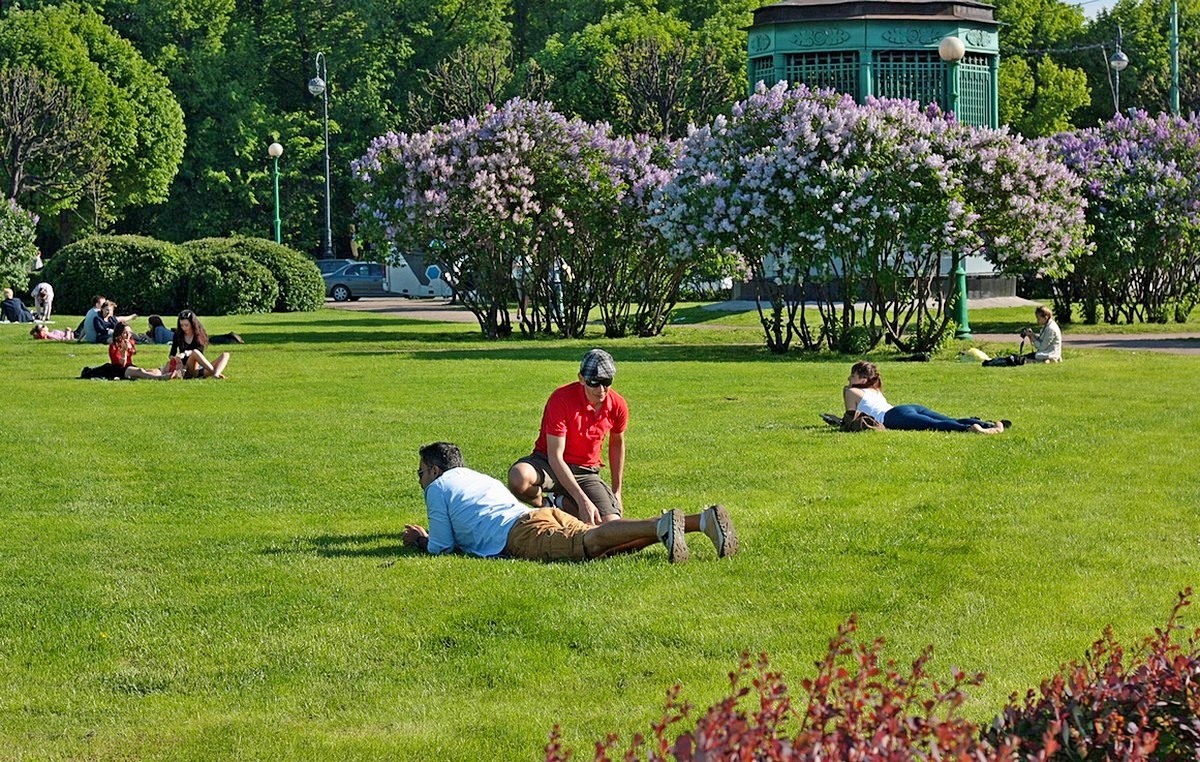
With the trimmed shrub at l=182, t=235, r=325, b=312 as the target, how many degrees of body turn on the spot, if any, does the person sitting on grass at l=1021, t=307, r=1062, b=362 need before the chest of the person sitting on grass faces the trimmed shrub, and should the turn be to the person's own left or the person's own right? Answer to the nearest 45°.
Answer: approximately 45° to the person's own right

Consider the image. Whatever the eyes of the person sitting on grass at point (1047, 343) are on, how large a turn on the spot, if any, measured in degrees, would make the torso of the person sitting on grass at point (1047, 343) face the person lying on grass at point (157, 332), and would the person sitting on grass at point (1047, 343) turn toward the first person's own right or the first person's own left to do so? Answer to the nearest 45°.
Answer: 0° — they already face them

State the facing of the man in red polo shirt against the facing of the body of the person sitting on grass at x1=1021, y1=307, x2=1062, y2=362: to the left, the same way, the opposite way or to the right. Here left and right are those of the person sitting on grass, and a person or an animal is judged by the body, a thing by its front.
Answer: to the left

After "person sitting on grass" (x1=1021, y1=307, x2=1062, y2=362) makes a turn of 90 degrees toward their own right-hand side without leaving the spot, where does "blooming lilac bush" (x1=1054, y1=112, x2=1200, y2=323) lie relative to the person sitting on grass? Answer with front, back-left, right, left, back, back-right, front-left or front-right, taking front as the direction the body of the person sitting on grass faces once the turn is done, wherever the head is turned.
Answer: front

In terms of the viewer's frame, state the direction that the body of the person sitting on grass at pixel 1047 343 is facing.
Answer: to the viewer's left

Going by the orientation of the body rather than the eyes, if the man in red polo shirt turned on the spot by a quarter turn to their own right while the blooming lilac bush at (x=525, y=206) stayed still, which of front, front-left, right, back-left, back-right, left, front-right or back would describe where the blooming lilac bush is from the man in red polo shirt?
right

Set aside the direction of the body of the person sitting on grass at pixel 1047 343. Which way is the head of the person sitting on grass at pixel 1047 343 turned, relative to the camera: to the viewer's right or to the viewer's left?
to the viewer's left

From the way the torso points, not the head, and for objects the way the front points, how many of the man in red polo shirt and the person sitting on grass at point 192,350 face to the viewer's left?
0

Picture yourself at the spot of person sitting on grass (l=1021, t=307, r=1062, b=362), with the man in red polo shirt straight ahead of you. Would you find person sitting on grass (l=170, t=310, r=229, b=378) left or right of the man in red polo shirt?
right

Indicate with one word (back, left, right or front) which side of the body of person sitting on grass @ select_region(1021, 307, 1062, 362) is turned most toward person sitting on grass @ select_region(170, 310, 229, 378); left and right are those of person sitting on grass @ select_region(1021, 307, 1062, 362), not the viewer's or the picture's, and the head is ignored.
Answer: front

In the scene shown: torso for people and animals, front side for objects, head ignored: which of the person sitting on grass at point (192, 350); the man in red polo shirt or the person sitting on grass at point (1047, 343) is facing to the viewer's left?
the person sitting on grass at point (1047, 343)

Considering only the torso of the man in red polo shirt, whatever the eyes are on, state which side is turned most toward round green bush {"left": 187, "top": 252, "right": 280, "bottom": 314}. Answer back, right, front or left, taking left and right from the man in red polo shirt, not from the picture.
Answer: back

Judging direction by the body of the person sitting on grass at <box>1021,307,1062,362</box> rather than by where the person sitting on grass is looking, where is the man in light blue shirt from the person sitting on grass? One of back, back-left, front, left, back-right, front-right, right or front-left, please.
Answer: left

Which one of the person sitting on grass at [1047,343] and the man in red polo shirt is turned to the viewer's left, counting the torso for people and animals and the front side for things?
the person sitting on grass

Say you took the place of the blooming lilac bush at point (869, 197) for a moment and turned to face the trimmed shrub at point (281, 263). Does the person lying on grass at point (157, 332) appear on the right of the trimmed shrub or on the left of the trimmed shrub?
left
